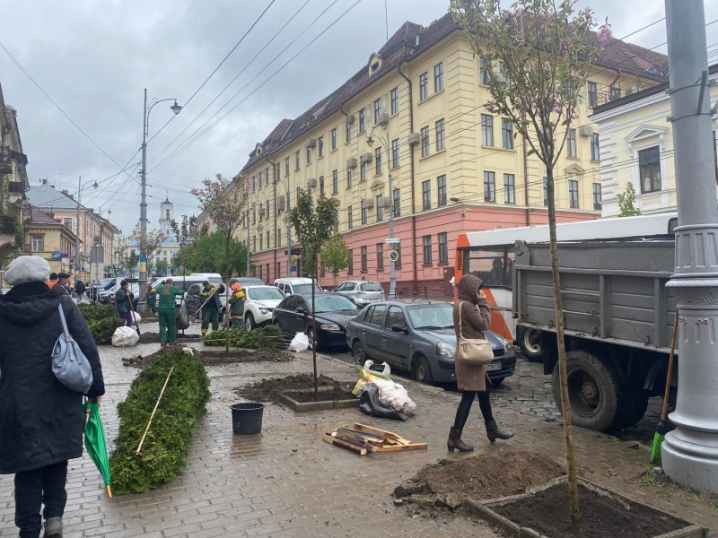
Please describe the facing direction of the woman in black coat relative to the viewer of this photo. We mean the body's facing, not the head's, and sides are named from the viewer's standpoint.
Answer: facing away from the viewer

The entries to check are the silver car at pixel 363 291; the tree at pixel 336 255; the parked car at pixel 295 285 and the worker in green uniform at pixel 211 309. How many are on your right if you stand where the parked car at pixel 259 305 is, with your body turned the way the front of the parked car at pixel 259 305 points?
1

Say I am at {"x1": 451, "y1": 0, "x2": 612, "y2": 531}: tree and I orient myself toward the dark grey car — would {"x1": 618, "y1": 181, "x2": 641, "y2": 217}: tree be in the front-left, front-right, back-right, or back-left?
front-right

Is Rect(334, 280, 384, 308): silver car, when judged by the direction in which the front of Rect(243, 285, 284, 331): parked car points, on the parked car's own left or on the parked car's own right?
on the parked car's own left

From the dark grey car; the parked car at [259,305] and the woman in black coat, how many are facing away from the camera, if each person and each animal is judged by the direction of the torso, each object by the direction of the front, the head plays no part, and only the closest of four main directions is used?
1

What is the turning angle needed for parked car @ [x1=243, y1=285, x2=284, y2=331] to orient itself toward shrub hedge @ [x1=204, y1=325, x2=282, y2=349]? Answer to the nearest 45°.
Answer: approximately 45° to its right

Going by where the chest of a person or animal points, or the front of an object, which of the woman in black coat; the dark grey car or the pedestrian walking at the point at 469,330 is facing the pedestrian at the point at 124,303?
the woman in black coat

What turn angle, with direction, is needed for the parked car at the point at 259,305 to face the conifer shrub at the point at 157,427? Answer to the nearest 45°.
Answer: approximately 45° to its right

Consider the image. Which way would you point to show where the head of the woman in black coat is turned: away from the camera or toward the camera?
away from the camera

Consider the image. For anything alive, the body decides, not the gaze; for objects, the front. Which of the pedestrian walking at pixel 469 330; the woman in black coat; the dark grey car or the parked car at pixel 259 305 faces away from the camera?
the woman in black coat
